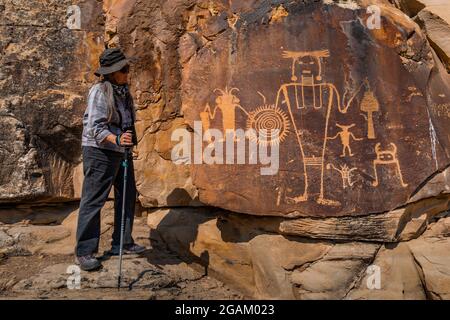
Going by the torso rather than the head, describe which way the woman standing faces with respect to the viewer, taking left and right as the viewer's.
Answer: facing to the right of the viewer

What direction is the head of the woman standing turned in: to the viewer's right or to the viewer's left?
to the viewer's right
